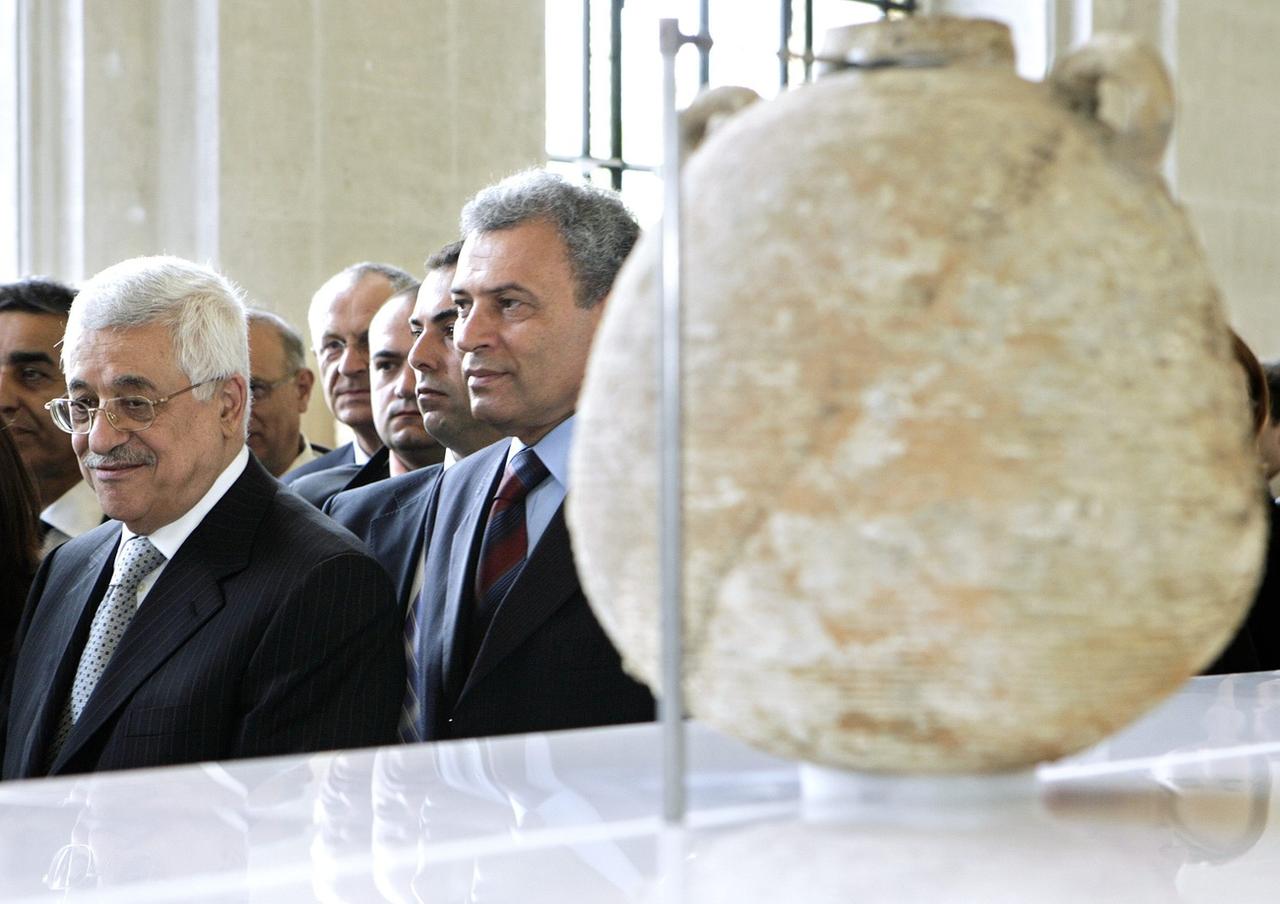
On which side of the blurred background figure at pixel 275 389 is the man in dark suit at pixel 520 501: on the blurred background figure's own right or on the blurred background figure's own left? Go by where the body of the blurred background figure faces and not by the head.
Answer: on the blurred background figure's own left

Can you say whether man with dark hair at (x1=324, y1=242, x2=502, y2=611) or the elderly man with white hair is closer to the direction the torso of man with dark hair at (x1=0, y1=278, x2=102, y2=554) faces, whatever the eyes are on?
the elderly man with white hair

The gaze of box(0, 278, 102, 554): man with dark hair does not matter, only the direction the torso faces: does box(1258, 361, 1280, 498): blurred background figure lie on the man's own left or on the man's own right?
on the man's own left

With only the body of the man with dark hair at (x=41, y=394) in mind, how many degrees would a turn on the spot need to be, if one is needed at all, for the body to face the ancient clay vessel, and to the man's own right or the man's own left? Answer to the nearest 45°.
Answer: approximately 45° to the man's own left

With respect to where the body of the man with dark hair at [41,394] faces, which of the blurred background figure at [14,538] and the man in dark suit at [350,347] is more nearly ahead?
the blurred background figure

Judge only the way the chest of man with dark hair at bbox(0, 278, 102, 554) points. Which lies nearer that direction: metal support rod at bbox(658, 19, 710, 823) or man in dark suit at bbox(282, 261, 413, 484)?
the metal support rod

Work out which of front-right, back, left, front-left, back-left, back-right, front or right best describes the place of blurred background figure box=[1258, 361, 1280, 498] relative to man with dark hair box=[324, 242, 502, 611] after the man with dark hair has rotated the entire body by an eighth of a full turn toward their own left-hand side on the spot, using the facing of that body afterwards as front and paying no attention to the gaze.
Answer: left

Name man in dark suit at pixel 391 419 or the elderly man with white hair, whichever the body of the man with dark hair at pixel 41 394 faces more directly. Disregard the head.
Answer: the elderly man with white hair

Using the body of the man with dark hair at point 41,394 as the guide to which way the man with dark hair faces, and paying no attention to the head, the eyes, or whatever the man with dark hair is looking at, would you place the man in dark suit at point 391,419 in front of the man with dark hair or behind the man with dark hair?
behind

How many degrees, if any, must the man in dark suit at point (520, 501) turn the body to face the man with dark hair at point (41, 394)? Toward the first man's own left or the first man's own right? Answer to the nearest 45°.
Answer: approximately 90° to the first man's own right

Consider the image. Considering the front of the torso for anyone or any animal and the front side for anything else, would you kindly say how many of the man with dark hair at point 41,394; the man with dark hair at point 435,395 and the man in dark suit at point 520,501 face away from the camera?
0

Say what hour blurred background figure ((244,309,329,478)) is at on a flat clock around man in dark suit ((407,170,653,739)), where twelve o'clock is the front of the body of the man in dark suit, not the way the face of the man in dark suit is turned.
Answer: The blurred background figure is roughly at 4 o'clock from the man in dark suit.

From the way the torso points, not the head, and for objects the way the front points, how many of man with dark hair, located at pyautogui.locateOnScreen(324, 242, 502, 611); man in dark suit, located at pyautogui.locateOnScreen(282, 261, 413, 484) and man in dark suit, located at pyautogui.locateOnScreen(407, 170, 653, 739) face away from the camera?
0

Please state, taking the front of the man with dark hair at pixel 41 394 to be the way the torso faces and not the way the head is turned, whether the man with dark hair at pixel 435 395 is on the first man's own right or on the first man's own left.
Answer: on the first man's own left

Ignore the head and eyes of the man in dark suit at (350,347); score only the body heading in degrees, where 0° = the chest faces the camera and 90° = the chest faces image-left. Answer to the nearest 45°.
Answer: approximately 45°

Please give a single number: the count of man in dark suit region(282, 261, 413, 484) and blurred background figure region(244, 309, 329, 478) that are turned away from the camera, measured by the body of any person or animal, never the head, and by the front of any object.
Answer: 0
